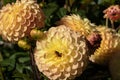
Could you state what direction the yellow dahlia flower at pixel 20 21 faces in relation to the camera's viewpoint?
facing the viewer and to the left of the viewer

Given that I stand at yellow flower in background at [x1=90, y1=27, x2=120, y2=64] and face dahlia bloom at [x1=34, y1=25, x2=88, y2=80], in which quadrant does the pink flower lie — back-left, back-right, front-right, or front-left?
back-right

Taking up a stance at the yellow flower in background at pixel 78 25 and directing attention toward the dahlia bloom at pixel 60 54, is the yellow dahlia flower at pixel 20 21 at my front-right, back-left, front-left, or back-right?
front-right

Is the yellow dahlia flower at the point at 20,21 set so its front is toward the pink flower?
no

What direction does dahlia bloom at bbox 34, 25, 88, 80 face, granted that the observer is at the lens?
facing the viewer

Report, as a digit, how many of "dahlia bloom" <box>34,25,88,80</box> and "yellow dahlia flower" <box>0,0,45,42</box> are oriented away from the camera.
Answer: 0

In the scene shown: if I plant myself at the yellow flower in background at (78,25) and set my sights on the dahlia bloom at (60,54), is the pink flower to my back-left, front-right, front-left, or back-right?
back-left
